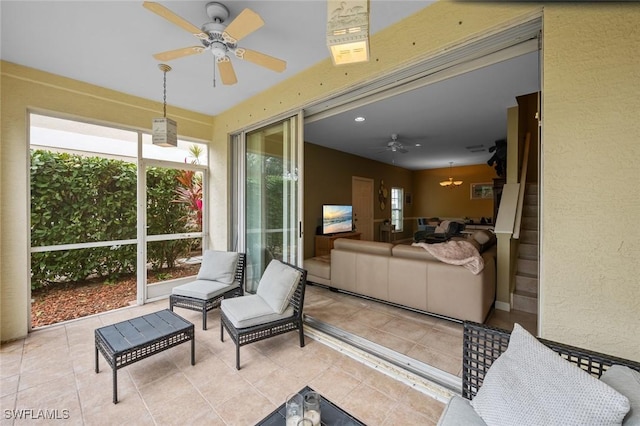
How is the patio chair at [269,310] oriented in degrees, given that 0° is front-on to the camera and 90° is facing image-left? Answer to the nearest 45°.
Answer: approximately 45°

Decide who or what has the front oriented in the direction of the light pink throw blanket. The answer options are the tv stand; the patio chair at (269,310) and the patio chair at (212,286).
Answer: the tv stand

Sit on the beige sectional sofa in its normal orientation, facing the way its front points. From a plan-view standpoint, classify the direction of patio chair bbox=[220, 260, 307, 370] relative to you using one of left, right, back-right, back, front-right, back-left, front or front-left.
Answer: back

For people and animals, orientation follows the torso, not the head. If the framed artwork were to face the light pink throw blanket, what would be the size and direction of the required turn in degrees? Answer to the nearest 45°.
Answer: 0° — it already faces it

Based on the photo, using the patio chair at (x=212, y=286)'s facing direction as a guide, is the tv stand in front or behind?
behind
